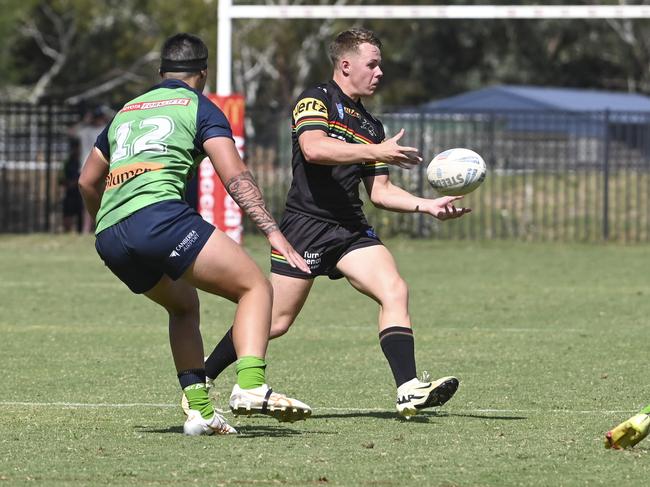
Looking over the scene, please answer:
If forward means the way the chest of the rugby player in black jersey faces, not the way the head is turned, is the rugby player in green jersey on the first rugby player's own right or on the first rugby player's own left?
on the first rugby player's own right

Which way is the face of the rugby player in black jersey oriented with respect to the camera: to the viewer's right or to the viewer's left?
to the viewer's right

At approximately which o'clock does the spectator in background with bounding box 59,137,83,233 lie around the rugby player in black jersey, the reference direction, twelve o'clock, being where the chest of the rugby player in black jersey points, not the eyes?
The spectator in background is roughly at 7 o'clock from the rugby player in black jersey.

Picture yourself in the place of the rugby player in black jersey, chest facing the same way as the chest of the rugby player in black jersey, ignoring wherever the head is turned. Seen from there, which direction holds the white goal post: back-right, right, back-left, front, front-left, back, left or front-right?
back-left

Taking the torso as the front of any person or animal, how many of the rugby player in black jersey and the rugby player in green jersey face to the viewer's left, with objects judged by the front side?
0

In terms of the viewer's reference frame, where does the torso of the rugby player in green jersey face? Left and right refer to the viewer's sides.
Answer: facing away from the viewer and to the right of the viewer

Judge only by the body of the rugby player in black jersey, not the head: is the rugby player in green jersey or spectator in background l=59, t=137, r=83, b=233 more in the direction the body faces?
the rugby player in green jersey

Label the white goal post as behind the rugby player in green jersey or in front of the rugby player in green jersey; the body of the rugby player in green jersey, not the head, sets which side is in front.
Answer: in front

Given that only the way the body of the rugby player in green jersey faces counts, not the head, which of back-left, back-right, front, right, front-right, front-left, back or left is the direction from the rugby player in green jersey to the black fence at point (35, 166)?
front-left
